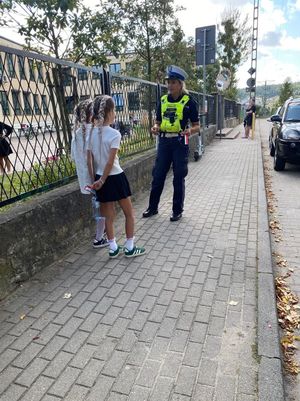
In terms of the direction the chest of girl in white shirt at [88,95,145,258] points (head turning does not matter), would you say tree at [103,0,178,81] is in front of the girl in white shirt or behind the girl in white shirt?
in front

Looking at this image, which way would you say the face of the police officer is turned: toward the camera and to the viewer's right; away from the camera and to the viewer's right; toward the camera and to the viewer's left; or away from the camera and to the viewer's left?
toward the camera and to the viewer's left

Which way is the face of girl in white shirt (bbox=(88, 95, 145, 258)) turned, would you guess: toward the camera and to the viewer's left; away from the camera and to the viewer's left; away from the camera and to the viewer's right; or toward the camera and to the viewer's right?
away from the camera and to the viewer's right

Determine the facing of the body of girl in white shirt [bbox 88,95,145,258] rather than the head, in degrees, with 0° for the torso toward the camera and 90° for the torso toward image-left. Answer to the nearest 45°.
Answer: approximately 225°

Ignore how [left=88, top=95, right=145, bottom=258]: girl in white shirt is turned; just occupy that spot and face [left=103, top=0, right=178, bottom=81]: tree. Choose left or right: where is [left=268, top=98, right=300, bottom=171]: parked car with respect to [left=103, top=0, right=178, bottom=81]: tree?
right

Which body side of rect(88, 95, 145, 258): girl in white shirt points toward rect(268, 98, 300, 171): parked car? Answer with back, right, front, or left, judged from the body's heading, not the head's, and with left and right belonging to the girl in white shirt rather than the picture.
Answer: front

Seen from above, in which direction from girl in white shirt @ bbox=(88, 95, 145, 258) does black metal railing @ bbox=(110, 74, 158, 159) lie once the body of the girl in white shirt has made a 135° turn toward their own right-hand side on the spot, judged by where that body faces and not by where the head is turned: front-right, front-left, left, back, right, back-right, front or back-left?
back

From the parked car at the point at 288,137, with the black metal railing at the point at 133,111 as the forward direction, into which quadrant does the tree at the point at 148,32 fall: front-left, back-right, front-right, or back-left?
front-right
